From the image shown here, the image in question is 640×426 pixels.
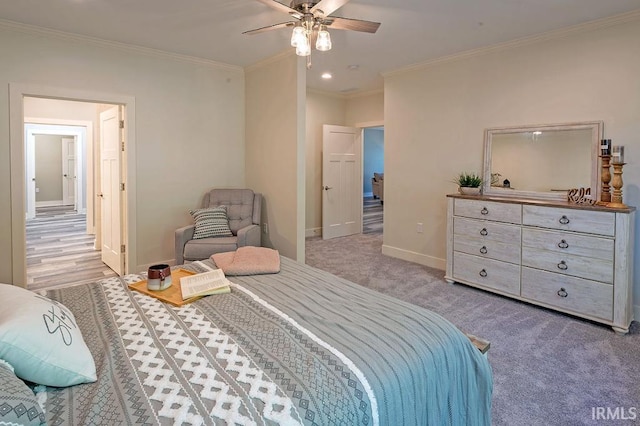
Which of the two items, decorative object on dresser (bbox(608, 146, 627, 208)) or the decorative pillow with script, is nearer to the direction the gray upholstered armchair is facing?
the decorative pillow with script

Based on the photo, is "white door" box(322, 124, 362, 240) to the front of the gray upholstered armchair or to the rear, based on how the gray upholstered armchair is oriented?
to the rear

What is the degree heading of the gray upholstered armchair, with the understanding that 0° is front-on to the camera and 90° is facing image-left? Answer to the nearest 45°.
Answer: approximately 45°

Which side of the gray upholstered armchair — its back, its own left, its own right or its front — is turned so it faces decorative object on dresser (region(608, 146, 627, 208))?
left

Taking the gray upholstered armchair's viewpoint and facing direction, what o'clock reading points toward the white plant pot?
The white plant pot is roughly at 8 o'clock from the gray upholstered armchair.

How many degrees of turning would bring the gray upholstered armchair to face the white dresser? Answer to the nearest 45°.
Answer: approximately 90° to its left

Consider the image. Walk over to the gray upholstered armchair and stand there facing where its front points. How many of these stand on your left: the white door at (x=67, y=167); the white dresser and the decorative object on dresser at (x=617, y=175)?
2

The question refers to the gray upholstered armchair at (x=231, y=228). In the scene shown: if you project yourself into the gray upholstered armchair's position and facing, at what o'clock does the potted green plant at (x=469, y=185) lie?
The potted green plant is roughly at 8 o'clock from the gray upholstered armchair.

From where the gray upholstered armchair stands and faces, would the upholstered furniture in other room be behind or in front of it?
behind

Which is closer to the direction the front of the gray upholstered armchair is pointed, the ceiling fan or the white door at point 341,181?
the ceiling fan
